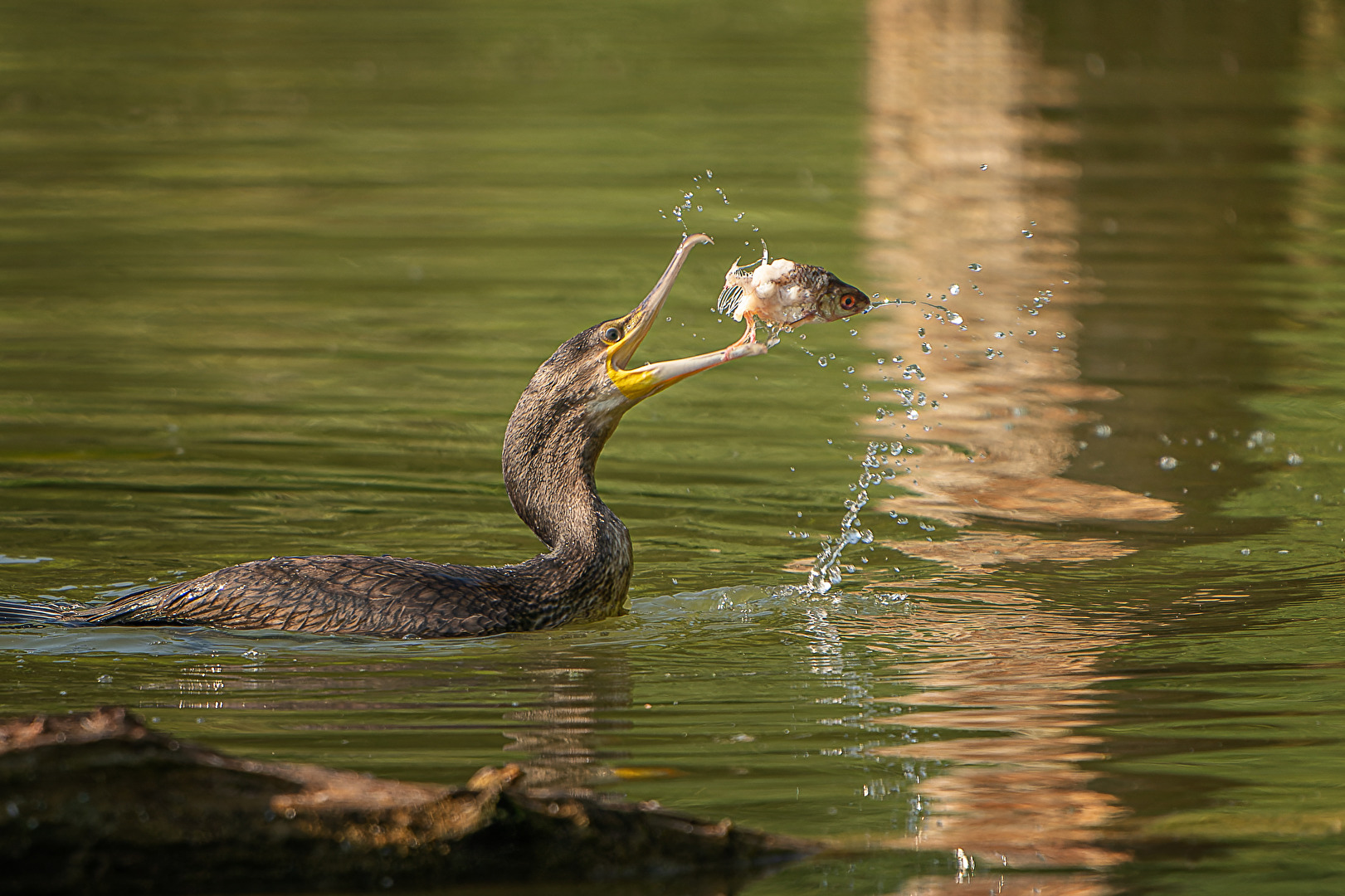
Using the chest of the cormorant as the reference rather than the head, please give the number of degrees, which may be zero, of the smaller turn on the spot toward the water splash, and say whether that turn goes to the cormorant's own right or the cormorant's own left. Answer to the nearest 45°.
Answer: approximately 45° to the cormorant's own left

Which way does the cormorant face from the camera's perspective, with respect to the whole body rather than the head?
to the viewer's right

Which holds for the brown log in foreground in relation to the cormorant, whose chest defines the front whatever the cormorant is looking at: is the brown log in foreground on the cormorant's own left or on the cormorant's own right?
on the cormorant's own right

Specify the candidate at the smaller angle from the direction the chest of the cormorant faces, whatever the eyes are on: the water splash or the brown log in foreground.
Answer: the water splash

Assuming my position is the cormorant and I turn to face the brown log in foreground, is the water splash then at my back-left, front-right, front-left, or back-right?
back-left
